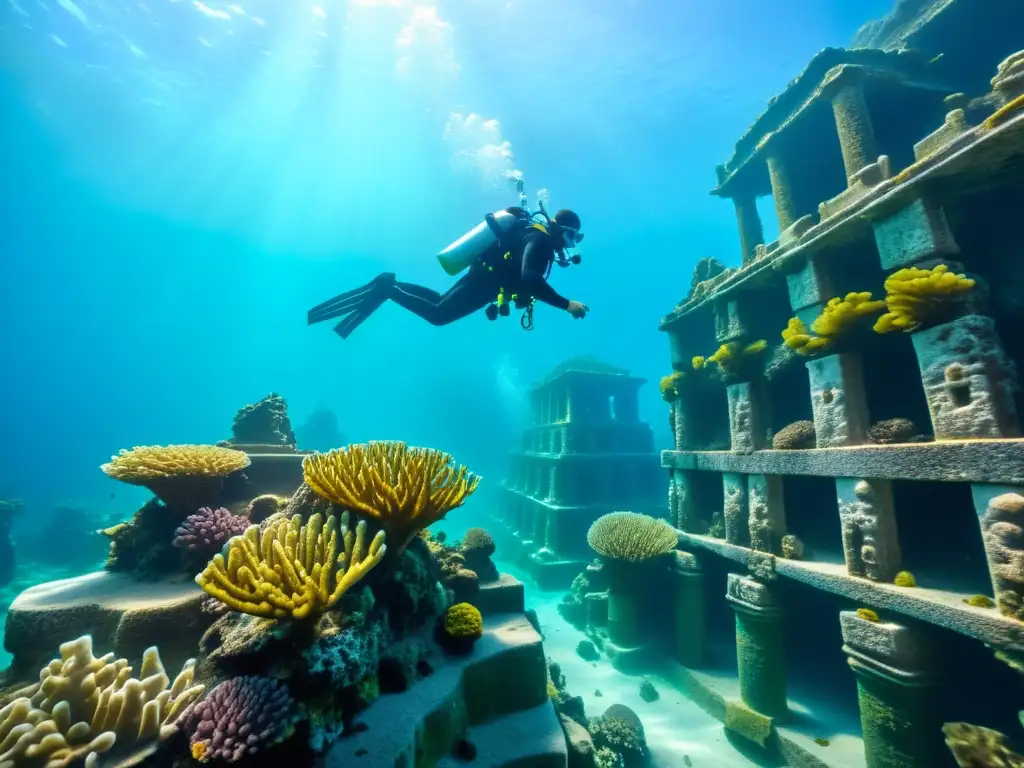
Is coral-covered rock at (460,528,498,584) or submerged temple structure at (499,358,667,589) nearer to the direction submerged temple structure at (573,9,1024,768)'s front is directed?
the coral-covered rock

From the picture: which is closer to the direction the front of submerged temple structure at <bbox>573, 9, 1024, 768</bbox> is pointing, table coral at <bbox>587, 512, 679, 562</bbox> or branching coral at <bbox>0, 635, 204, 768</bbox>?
the branching coral

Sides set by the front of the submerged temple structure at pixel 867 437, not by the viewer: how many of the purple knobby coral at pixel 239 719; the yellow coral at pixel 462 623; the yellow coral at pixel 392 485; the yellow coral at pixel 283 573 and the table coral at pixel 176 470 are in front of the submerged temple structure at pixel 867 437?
5

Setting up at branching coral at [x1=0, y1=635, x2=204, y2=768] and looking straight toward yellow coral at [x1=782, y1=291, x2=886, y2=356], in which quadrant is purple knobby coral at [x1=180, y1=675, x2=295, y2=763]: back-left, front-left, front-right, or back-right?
front-right

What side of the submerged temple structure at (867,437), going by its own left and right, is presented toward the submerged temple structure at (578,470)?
right

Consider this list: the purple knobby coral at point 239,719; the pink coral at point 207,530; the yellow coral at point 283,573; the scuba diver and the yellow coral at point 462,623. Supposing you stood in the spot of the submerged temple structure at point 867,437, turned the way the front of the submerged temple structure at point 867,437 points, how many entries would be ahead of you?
5

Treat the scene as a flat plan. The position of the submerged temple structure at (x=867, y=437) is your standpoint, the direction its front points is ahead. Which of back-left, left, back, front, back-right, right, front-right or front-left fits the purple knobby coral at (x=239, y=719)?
front

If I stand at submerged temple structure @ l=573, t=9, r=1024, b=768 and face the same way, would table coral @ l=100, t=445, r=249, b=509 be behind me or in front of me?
in front

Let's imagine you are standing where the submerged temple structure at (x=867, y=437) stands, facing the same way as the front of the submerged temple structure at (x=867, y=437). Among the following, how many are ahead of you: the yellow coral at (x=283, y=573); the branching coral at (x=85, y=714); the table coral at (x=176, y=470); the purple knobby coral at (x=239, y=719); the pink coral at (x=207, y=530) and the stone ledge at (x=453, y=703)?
6

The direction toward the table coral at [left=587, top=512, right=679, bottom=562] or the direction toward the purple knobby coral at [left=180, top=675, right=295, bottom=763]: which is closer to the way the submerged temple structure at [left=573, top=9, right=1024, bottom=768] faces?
the purple knobby coral

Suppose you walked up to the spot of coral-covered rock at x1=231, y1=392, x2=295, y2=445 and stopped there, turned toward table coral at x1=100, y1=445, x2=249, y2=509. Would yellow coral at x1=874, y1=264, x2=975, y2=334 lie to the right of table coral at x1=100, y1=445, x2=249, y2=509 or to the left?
left

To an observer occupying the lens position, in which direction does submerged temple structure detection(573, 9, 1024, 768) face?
facing the viewer and to the left of the viewer

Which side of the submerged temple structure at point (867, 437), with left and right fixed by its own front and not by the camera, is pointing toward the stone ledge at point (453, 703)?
front

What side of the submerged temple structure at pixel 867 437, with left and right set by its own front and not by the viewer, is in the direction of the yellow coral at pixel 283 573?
front

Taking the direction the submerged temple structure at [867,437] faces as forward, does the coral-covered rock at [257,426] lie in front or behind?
in front

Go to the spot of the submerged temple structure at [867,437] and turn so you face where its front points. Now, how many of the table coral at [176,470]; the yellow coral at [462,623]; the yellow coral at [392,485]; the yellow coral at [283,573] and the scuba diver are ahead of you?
5

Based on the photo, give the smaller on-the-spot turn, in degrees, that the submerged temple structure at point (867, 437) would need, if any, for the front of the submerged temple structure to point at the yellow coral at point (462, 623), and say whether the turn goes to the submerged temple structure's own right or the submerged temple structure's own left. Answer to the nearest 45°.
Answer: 0° — it already faces it

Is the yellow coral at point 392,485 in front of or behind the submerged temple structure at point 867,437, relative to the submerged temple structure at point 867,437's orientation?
in front
